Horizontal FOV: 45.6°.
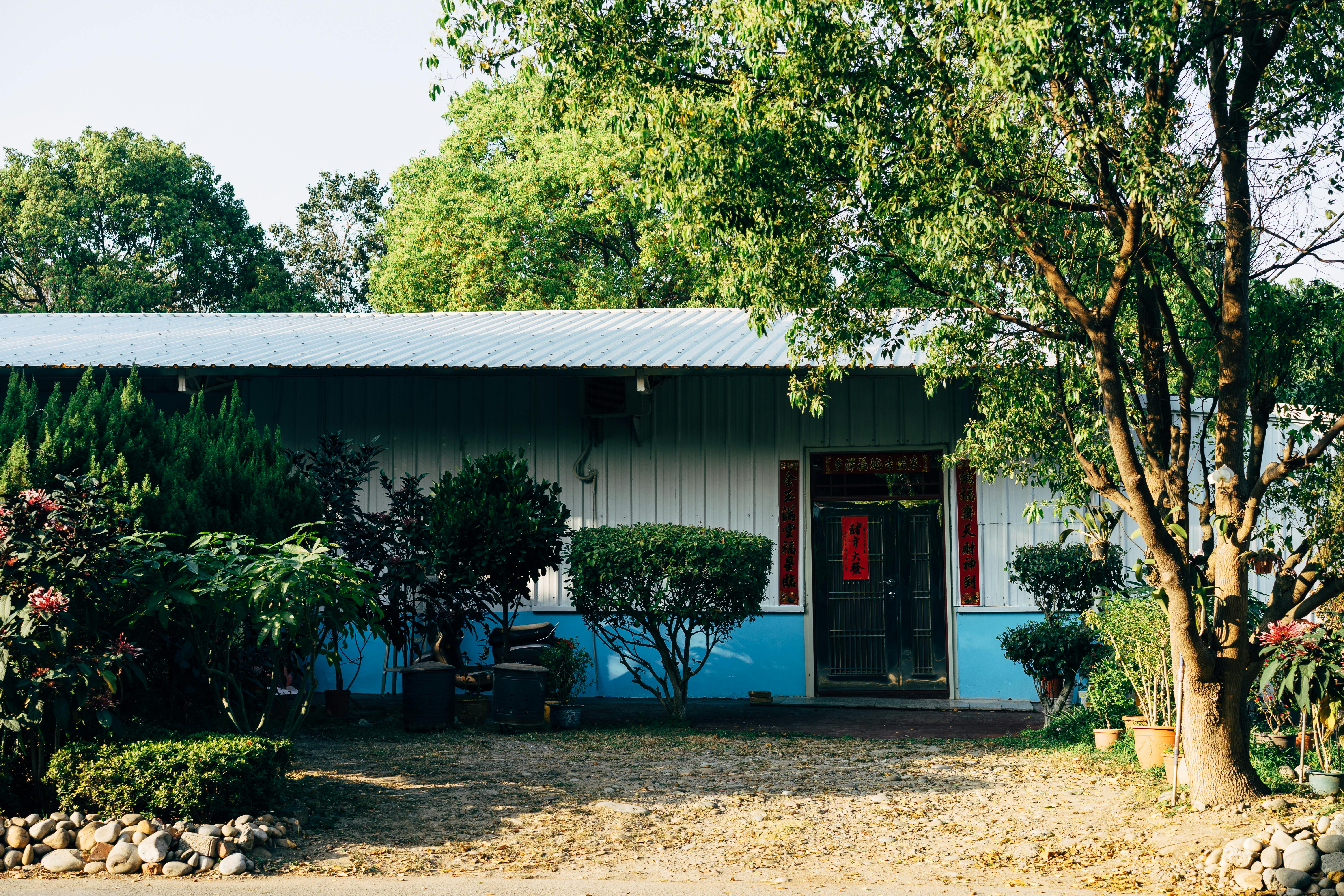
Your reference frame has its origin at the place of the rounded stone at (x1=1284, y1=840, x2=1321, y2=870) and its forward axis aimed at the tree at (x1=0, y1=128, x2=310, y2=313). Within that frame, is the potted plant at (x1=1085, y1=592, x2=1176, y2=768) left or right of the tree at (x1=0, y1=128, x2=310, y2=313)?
right

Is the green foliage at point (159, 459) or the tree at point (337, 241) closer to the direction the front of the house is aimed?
the green foliage

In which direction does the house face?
toward the camera

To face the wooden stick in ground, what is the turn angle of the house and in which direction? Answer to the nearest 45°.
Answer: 0° — it already faces it

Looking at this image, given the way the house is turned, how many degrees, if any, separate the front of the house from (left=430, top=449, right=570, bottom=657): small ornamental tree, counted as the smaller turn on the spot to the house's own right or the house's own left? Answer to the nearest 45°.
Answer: approximately 45° to the house's own right

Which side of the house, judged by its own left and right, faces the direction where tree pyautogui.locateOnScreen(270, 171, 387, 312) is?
back

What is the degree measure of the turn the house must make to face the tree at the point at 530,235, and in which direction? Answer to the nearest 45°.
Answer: approximately 180°

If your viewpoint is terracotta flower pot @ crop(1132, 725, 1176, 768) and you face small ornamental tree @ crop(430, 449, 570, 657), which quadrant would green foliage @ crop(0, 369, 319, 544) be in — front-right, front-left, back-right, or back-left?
front-left

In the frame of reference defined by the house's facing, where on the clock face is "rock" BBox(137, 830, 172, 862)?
The rock is roughly at 1 o'clock from the house.

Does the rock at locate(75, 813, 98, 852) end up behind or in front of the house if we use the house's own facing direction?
in front

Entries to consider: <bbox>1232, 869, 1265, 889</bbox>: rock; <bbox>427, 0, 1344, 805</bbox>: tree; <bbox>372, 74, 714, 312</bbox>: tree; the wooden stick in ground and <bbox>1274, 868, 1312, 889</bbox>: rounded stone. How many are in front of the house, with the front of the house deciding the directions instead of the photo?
4

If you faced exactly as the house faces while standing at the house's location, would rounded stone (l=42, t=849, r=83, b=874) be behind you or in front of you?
in front

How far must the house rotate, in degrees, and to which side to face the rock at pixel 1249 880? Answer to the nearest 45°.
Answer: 0° — it already faces it

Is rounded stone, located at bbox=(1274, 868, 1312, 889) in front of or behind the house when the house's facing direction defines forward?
in front

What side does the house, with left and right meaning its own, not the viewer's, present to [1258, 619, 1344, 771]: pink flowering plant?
front
